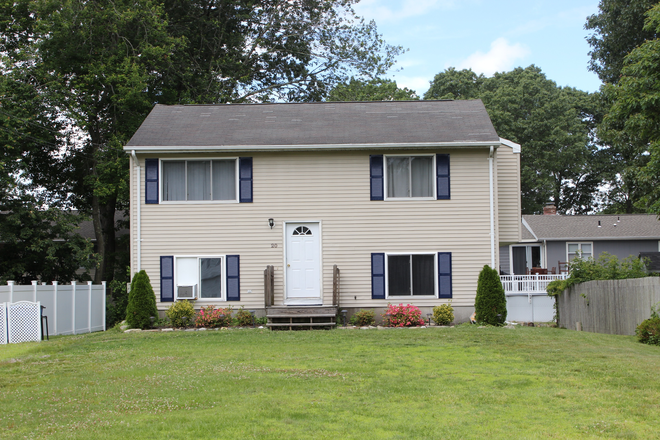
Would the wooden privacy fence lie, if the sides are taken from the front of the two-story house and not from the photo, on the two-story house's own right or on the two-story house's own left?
on the two-story house's own left

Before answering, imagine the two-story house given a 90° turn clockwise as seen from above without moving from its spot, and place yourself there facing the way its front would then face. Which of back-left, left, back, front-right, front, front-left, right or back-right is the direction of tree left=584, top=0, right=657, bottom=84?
back-right

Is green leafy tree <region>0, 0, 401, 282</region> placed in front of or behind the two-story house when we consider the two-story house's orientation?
behind

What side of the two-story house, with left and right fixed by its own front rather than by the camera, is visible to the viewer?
front

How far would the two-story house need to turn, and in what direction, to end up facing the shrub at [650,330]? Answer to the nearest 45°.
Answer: approximately 45° to its left

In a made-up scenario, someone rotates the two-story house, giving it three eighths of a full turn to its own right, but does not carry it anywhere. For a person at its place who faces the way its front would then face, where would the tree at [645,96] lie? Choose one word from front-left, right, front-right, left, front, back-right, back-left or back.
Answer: back-right

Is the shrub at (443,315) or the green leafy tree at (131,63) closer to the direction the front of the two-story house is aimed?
the shrub

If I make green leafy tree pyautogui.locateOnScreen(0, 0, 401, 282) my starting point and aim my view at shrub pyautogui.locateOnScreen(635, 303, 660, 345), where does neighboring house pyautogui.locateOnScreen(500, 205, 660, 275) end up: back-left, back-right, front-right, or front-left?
front-left

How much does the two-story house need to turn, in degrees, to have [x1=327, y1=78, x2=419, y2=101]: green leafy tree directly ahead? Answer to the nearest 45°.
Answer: approximately 180°

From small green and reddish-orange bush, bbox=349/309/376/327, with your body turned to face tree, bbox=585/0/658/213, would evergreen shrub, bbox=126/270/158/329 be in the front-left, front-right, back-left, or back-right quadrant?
back-left
